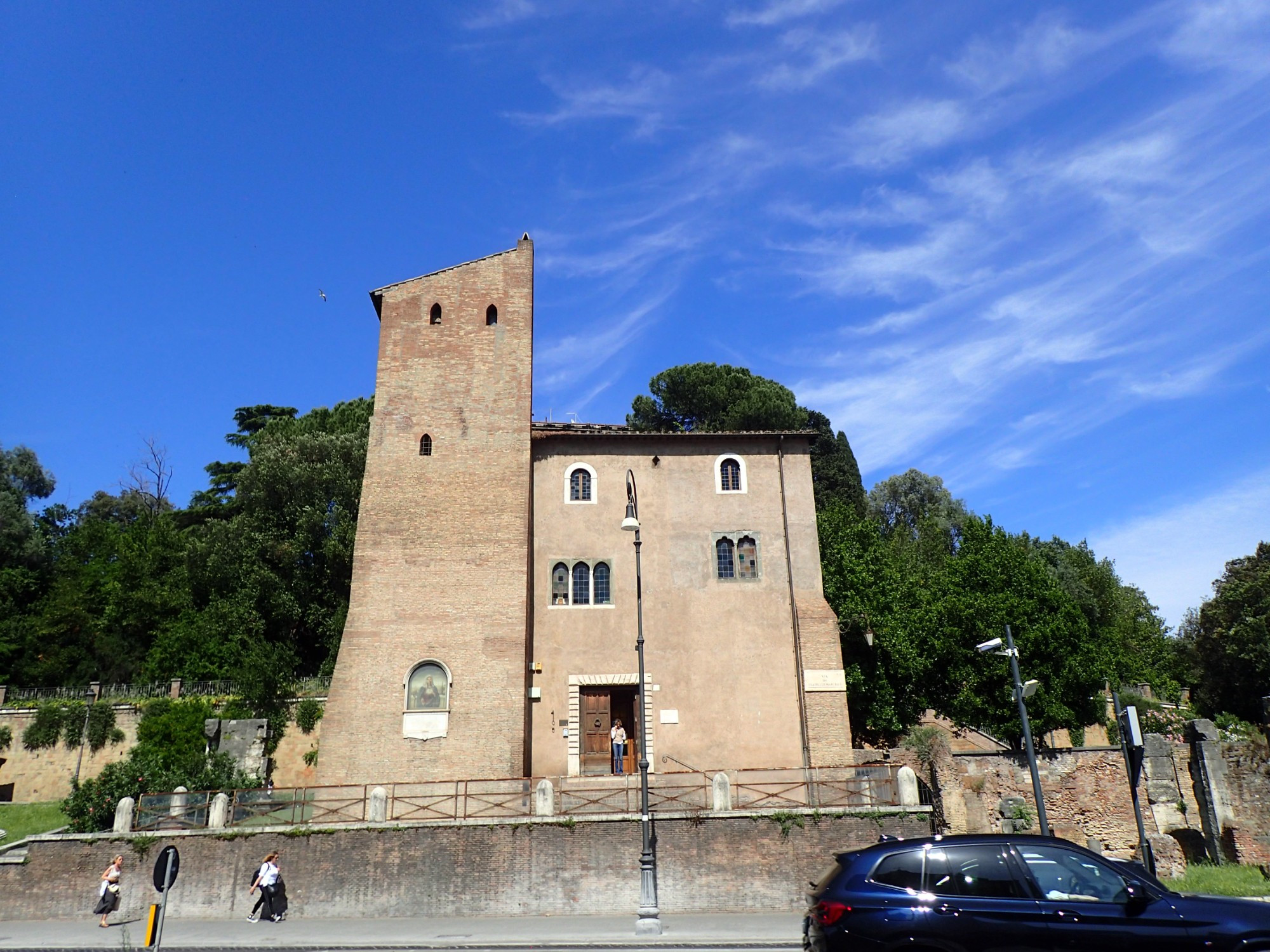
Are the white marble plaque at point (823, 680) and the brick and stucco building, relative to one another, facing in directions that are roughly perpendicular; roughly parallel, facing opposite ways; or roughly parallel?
roughly parallel

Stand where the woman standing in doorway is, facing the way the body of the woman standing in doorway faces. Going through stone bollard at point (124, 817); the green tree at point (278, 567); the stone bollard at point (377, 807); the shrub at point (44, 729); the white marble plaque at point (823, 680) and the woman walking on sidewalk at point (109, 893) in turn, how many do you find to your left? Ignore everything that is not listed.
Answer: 1

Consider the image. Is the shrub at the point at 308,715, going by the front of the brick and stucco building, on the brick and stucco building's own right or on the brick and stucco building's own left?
on the brick and stucco building's own right

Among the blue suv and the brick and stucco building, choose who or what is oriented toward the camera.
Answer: the brick and stucco building

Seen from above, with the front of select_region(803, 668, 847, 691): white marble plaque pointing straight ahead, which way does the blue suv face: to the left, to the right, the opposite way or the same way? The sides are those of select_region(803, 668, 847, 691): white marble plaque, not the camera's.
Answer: to the left

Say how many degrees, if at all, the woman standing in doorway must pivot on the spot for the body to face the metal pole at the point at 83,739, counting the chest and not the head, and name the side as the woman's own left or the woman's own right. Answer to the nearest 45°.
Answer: approximately 90° to the woman's own right

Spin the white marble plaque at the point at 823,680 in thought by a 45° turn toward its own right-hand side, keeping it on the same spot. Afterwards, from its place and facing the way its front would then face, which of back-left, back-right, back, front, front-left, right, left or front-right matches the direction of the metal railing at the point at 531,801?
front

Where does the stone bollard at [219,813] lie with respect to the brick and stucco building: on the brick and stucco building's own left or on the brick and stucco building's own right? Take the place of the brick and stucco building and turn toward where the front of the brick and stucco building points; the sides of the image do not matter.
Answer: on the brick and stucco building's own right

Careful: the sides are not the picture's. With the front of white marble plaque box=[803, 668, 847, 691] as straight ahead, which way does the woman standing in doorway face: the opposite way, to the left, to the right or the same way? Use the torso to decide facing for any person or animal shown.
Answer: the same way

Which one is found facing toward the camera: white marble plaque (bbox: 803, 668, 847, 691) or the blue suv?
the white marble plaque

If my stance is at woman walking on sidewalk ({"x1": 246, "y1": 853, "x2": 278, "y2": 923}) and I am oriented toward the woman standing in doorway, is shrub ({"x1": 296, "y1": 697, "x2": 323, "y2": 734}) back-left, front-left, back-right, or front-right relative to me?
front-left

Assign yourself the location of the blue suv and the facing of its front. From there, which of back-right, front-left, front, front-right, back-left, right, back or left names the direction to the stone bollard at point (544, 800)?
back-left

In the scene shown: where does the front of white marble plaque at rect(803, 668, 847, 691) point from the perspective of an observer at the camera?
facing the viewer

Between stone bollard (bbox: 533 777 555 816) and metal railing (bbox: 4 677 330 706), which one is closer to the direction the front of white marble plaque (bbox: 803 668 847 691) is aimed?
the stone bollard

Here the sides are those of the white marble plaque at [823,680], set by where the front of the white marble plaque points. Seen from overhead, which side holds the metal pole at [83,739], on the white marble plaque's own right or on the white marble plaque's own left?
on the white marble plaque's own right

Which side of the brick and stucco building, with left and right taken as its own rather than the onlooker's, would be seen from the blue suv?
front

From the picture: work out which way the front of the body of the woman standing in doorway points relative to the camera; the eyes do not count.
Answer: toward the camera

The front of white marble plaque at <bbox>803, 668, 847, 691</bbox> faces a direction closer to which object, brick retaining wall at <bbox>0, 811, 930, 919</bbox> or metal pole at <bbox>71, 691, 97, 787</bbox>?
the brick retaining wall

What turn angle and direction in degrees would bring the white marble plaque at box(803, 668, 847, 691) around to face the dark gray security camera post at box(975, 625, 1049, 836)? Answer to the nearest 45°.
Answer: approximately 45° to its left

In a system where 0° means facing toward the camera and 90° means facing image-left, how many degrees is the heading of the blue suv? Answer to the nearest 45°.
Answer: approximately 270°

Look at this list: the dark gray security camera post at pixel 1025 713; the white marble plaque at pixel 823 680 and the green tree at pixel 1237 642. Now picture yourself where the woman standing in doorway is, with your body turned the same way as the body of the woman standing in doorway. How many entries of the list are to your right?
0

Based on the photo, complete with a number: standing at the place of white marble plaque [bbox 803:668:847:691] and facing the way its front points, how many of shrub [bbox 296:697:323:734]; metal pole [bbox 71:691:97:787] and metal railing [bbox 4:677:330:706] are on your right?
3
